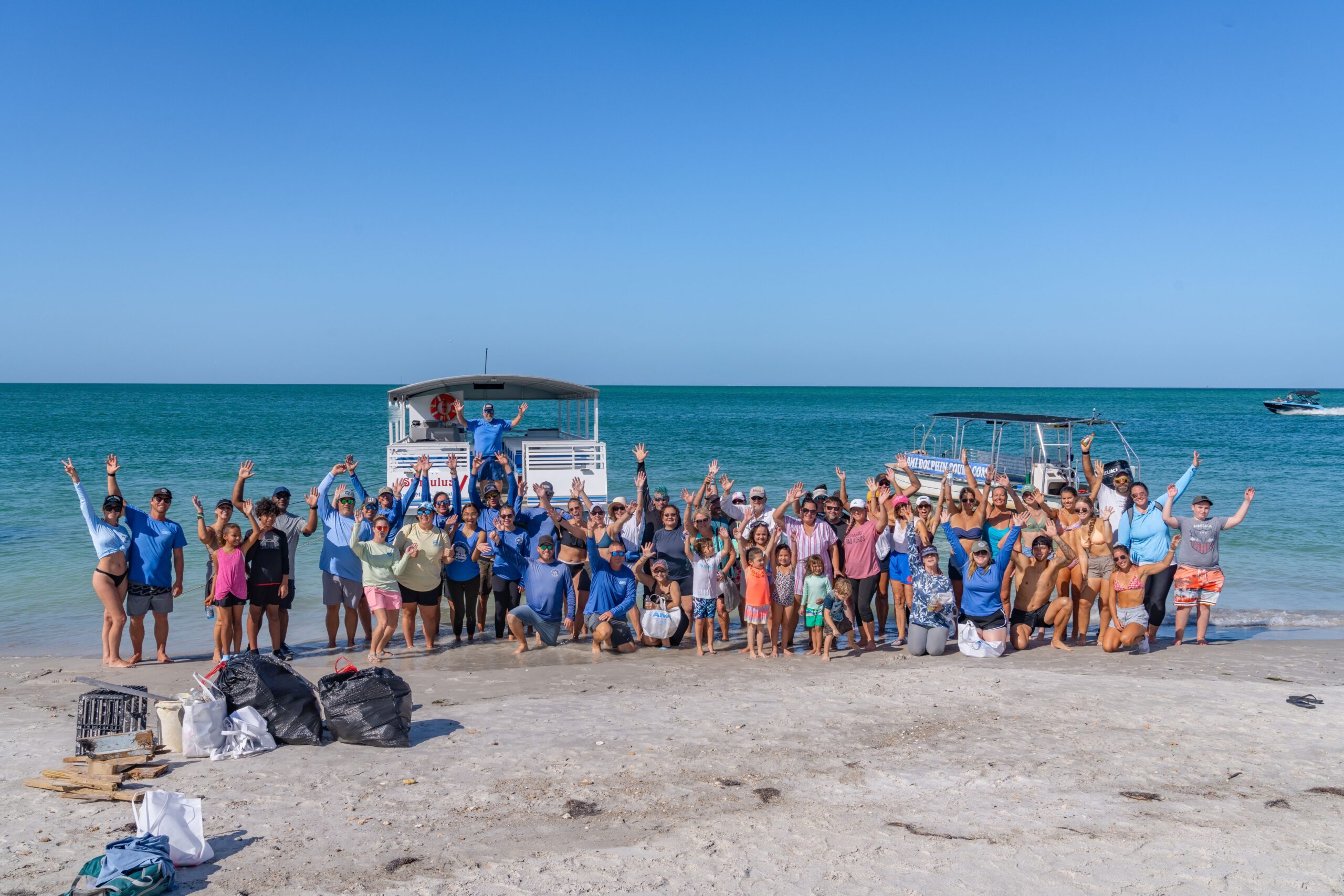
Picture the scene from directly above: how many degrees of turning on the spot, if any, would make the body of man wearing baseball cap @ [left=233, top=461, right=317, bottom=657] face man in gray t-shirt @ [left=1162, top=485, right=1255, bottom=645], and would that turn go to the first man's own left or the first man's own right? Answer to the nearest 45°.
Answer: approximately 90° to the first man's own left

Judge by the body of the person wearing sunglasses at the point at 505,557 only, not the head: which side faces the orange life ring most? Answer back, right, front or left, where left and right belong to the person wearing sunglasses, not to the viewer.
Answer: back

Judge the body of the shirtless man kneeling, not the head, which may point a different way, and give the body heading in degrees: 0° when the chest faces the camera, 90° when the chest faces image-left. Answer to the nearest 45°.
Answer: approximately 0°

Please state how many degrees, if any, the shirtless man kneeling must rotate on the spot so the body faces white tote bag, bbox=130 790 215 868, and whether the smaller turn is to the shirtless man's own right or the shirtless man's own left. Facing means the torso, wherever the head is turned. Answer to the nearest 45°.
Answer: approximately 45° to the shirtless man's own right

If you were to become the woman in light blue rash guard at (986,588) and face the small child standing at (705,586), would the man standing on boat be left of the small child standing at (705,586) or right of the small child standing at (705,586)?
right
